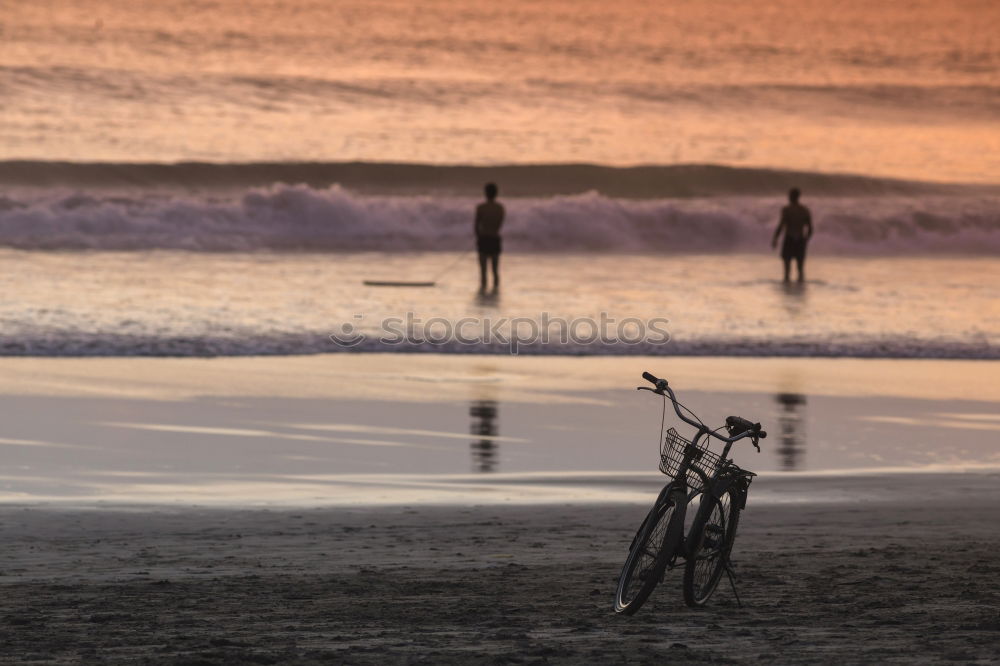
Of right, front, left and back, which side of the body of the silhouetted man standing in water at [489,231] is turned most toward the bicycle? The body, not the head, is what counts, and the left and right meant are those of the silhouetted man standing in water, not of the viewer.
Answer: back

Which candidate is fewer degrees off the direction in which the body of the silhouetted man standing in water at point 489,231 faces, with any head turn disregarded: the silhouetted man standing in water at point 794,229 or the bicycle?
the silhouetted man standing in water

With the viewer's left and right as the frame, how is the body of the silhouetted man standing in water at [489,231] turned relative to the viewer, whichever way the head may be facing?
facing away from the viewer

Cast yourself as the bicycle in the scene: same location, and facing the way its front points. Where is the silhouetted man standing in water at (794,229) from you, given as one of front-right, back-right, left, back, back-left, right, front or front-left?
back-right

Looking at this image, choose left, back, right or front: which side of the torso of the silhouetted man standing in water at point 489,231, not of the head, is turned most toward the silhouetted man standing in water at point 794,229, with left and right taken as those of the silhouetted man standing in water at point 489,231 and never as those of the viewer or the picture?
right

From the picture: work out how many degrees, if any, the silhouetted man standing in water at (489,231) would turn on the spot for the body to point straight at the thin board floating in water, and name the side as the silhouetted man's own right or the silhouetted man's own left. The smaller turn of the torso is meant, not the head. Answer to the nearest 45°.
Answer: approximately 90° to the silhouetted man's own left

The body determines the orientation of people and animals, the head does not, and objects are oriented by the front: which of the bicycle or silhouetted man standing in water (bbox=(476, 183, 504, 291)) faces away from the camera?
the silhouetted man standing in water

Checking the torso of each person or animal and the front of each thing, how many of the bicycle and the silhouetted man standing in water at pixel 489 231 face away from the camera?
1

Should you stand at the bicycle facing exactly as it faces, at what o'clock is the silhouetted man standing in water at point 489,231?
The silhouetted man standing in water is roughly at 4 o'clock from the bicycle.

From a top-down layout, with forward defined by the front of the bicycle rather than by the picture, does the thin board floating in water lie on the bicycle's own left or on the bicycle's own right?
on the bicycle's own right

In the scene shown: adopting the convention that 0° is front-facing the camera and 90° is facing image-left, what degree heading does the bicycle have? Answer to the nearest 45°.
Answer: approximately 45°
